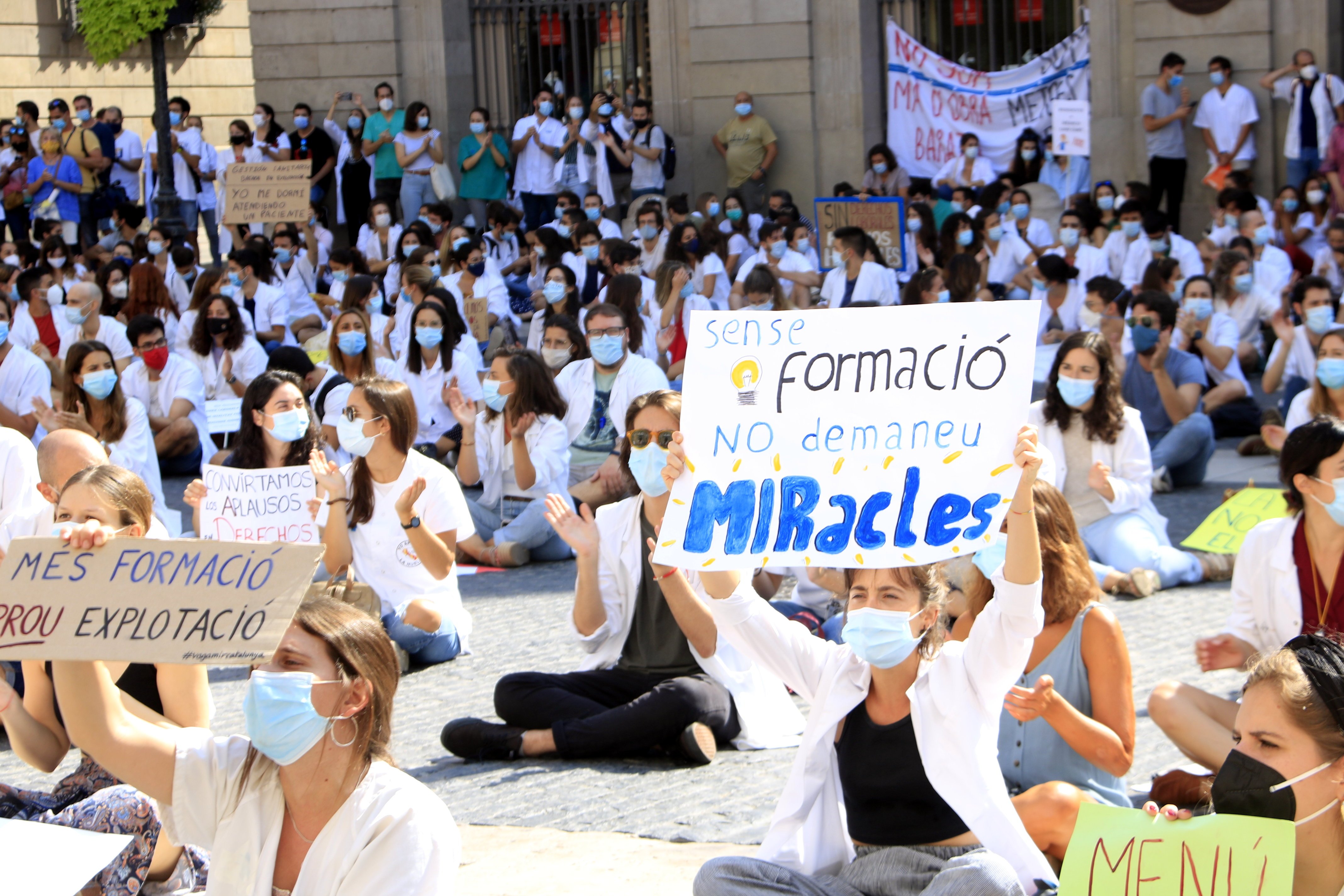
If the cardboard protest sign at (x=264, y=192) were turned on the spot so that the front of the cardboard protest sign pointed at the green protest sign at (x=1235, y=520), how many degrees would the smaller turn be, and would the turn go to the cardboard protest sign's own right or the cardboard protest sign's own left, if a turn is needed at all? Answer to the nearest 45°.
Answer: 0° — it already faces it

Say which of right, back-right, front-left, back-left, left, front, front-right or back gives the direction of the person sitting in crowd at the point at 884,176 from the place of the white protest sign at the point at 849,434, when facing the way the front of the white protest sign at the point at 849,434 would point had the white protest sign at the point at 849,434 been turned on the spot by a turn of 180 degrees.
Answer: front

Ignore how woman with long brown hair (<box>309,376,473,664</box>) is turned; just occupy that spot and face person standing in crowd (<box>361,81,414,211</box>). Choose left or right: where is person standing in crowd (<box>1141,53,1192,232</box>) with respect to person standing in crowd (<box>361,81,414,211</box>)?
right

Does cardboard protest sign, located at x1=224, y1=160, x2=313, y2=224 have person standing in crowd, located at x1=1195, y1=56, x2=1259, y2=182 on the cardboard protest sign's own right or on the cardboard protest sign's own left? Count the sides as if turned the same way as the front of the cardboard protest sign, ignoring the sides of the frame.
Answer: on the cardboard protest sign's own left

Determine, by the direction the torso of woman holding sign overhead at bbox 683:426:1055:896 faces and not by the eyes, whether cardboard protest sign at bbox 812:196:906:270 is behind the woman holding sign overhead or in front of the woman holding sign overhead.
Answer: behind

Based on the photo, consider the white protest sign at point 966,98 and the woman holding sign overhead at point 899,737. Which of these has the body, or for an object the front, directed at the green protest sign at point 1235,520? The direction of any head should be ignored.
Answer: the white protest sign

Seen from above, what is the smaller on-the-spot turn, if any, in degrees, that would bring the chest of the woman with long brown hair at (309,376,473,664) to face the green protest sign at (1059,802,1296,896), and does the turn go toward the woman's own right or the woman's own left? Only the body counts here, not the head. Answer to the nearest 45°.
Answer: approximately 45° to the woman's own left

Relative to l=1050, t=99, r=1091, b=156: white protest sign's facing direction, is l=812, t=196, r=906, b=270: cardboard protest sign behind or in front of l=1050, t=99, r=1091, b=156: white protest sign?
in front
